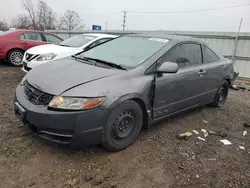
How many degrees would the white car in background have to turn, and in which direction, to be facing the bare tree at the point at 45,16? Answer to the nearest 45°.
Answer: approximately 135° to its right

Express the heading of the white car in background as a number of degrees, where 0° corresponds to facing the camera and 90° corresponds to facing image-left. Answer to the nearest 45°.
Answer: approximately 45°

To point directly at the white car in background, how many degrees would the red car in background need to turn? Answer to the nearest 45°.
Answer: approximately 135° to its right

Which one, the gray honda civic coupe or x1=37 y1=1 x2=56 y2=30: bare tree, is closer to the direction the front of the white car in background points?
the gray honda civic coupe

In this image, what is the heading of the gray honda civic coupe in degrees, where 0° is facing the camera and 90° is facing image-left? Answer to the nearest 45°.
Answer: approximately 45°

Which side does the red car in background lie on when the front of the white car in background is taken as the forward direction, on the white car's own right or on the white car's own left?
on the white car's own right

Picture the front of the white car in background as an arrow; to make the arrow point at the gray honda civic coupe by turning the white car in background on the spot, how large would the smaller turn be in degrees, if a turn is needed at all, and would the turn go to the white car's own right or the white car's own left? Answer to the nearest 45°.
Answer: approximately 45° to the white car's own left

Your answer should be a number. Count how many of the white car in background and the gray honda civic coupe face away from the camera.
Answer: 0
